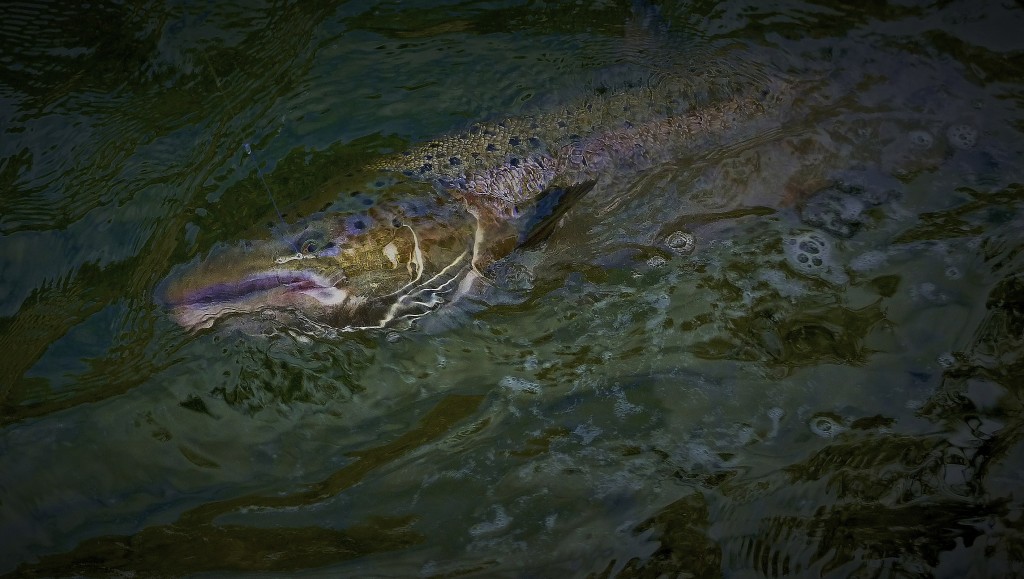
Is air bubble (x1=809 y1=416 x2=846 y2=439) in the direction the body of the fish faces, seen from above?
no

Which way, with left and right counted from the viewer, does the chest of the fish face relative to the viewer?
facing the viewer and to the left of the viewer

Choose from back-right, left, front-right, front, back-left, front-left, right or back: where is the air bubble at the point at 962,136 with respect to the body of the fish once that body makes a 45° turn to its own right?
back

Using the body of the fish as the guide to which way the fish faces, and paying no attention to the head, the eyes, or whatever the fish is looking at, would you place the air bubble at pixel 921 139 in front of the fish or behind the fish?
behind
